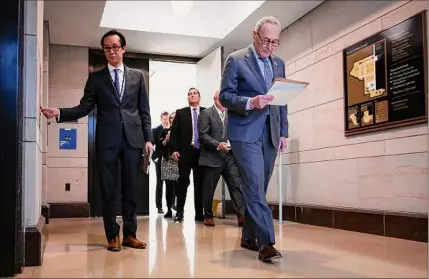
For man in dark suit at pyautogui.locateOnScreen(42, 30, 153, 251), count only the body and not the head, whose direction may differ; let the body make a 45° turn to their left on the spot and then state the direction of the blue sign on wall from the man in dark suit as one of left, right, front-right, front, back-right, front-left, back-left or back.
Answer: back-left

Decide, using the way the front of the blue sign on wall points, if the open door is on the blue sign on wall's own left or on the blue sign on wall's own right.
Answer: on the blue sign on wall's own left

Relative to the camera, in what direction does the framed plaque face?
facing the viewer and to the left of the viewer

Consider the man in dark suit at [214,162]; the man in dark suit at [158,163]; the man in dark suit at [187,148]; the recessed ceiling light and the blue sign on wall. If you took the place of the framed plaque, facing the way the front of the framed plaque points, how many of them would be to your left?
0

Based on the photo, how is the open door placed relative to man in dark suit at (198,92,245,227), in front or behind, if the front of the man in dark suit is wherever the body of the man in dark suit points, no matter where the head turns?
behind

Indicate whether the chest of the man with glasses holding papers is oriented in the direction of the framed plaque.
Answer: no

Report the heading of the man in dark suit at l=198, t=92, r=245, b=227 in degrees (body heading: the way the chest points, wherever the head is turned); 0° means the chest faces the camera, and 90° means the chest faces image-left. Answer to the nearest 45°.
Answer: approximately 315°

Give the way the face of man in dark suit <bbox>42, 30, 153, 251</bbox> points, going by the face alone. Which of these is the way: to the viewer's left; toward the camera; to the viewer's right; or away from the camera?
toward the camera

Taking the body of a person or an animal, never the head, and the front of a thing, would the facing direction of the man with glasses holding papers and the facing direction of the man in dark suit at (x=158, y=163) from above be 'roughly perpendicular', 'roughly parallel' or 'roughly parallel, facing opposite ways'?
roughly parallel

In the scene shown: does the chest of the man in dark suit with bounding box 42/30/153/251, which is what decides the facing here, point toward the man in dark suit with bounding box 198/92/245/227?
no

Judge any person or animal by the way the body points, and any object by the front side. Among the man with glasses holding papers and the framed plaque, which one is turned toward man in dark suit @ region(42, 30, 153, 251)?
the framed plaque

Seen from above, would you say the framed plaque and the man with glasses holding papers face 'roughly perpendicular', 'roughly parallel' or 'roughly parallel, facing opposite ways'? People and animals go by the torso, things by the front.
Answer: roughly perpendicular

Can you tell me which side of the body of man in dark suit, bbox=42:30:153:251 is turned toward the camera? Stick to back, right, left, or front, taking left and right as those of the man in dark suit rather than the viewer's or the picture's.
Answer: front
